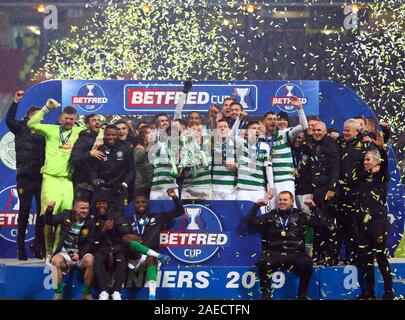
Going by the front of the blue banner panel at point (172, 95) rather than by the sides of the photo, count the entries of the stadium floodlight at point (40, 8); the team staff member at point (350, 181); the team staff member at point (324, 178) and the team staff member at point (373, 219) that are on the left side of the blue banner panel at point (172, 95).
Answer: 3

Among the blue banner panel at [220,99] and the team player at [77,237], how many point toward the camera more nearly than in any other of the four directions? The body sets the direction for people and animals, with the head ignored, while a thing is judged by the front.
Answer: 2

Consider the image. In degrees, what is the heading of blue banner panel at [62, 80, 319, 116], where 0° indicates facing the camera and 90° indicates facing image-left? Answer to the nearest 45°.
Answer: approximately 0°

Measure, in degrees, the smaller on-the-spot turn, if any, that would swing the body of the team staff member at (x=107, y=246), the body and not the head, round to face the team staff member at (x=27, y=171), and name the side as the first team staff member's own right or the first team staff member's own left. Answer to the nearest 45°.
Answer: approximately 90° to the first team staff member's own right
